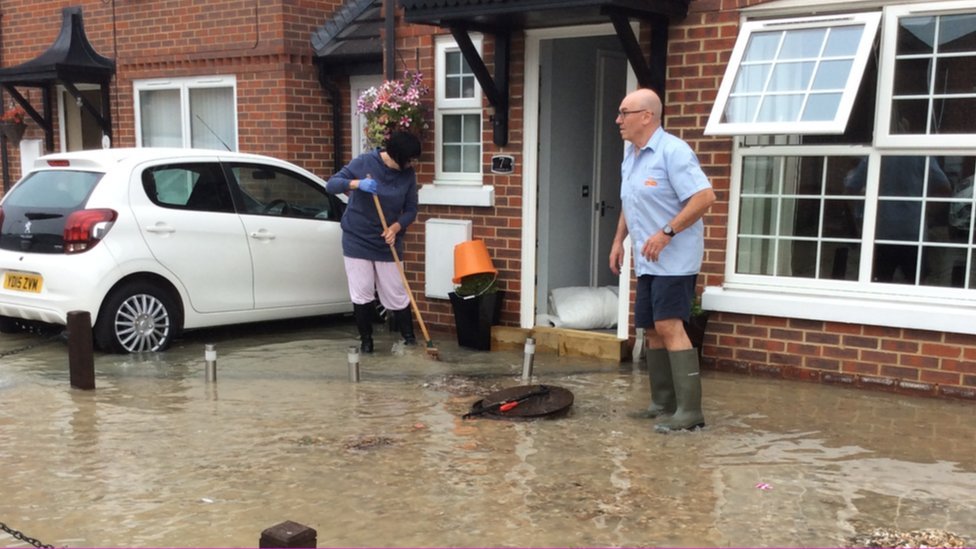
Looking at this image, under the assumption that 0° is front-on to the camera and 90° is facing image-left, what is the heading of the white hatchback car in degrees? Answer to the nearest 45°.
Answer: approximately 225°

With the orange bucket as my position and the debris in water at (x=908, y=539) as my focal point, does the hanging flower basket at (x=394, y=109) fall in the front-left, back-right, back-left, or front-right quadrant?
back-right

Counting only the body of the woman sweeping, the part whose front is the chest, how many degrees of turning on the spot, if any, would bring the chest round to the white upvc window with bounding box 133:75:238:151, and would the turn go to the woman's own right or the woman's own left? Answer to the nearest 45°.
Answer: approximately 180°

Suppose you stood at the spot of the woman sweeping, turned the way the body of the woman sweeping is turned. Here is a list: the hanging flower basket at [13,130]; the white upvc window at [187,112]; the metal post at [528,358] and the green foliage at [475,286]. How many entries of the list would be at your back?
2

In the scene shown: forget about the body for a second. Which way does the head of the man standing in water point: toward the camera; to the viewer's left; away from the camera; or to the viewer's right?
to the viewer's left

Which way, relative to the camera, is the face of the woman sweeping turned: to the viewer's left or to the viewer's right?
to the viewer's right

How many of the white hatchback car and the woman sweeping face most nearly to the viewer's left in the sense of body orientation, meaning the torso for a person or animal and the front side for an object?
0

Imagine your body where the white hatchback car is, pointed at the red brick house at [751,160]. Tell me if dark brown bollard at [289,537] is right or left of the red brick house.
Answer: right

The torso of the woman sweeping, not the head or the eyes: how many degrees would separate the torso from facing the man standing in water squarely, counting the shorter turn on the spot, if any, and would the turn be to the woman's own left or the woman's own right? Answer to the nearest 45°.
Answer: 0° — they already face them

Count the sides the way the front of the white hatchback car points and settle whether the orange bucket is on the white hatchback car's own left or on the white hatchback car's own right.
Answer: on the white hatchback car's own right

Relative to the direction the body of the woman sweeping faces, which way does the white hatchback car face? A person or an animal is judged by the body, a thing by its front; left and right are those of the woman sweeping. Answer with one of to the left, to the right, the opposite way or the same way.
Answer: to the left

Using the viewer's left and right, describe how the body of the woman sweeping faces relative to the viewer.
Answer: facing the viewer and to the right of the viewer
